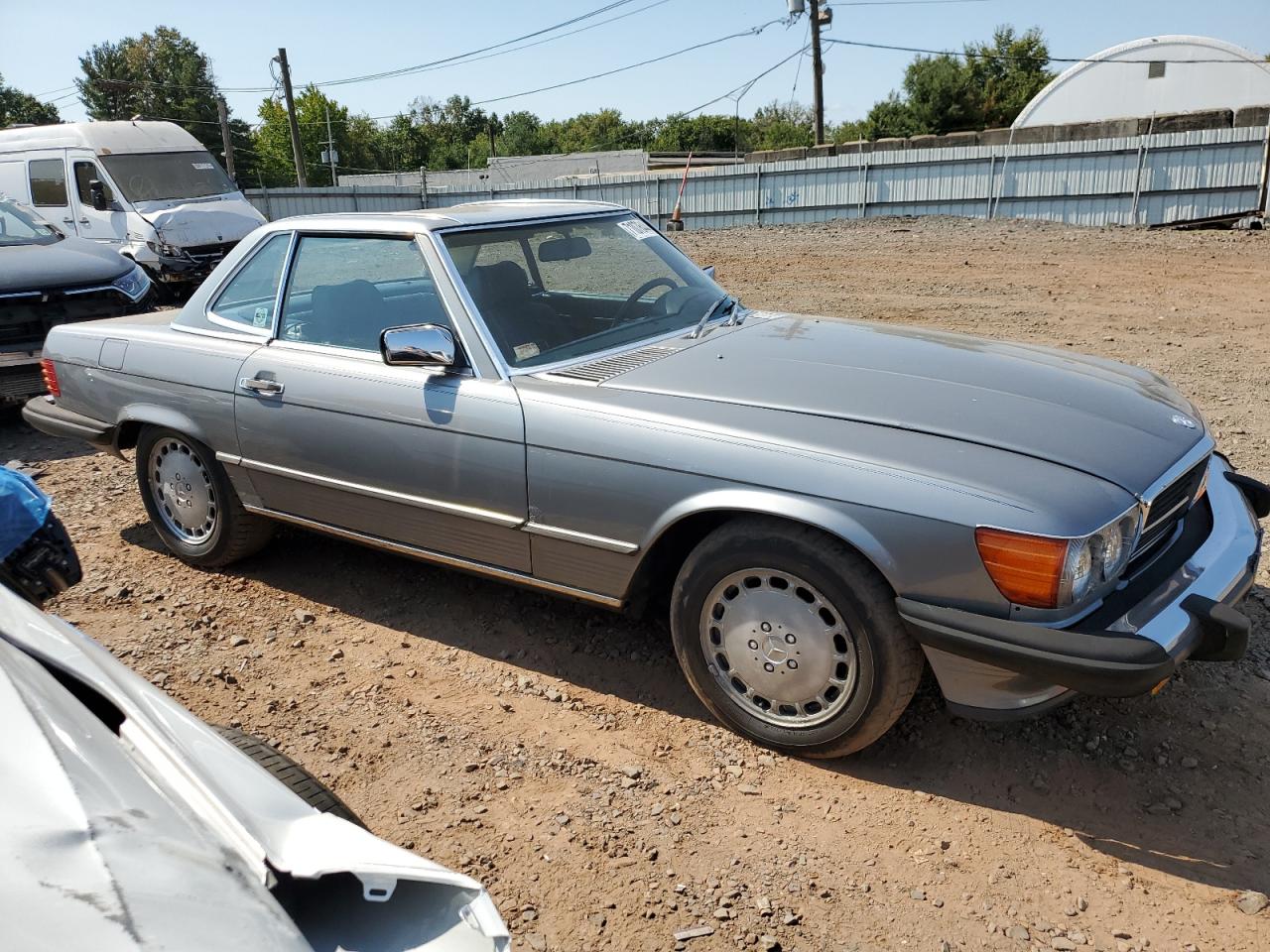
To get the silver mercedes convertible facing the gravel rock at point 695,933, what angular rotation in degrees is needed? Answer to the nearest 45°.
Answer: approximately 45° to its right

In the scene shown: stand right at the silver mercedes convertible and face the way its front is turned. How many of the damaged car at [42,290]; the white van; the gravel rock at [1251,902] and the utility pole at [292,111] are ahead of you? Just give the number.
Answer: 1

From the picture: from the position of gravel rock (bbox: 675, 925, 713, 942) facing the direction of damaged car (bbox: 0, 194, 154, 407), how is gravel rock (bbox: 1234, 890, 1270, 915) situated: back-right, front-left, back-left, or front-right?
back-right

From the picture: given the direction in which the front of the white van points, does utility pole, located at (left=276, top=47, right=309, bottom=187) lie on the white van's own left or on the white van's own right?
on the white van's own left

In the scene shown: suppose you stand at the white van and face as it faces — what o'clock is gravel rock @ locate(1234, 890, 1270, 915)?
The gravel rock is roughly at 1 o'clock from the white van.

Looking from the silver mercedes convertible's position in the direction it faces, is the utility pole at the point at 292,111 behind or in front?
behind

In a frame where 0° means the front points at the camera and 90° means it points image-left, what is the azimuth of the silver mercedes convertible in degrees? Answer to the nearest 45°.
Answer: approximately 315°

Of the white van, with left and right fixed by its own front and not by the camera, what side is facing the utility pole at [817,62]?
left

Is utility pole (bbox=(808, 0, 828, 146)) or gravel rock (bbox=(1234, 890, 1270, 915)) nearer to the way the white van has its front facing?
the gravel rock

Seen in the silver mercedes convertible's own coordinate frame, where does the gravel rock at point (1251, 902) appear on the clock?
The gravel rock is roughly at 12 o'clock from the silver mercedes convertible.

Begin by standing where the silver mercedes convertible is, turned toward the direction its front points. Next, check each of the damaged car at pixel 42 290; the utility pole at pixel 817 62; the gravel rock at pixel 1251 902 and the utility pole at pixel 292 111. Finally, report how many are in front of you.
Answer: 1

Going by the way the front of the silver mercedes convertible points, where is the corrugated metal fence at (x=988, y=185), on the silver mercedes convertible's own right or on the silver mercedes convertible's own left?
on the silver mercedes convertible's own left

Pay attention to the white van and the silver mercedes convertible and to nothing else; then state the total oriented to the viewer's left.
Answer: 0

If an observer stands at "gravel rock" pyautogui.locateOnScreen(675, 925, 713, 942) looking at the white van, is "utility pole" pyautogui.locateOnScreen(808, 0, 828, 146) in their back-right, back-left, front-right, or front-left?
front-right

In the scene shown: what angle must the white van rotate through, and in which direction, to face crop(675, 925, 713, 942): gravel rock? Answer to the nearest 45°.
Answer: approximately 45° to its right
